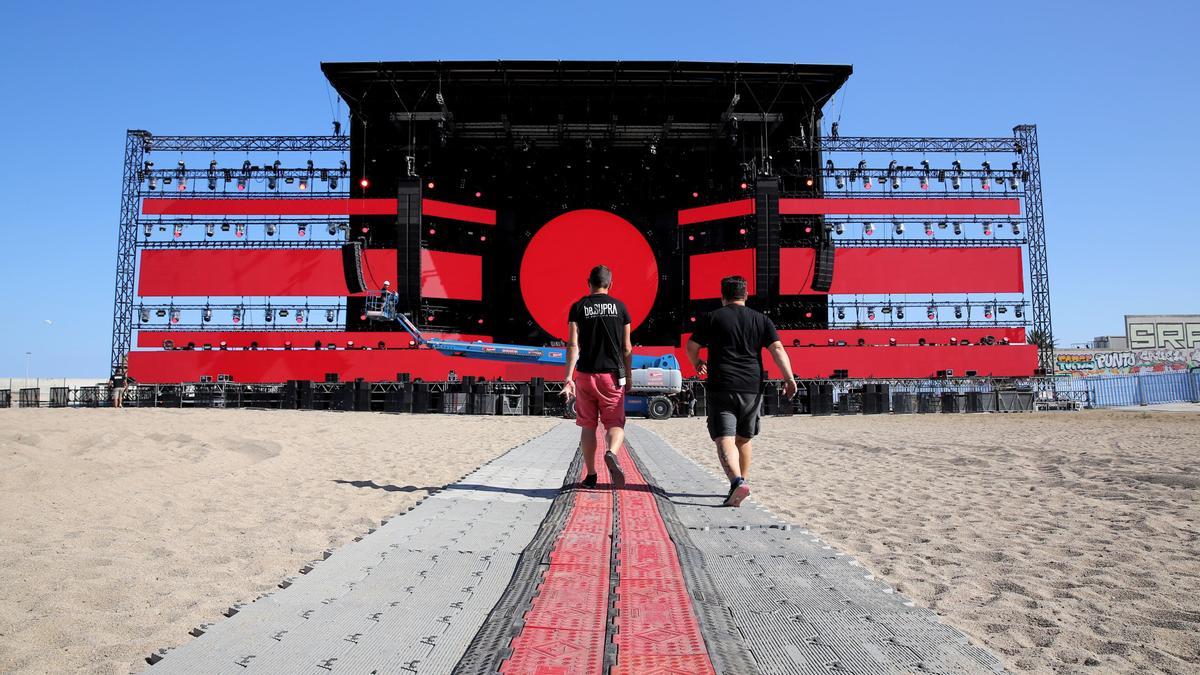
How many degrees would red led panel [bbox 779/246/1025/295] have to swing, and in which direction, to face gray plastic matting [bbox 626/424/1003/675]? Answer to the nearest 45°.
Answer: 0° — it already faces it

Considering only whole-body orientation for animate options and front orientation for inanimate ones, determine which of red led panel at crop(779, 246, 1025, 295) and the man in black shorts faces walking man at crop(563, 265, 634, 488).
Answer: the red led panel

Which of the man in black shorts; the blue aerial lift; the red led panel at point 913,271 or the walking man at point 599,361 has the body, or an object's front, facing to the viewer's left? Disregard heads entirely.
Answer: the blue aerial lift

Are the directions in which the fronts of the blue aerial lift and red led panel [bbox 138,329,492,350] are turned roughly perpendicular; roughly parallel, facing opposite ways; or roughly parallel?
roughly perpendicular

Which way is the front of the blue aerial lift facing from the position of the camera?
facing to the left of the viewer

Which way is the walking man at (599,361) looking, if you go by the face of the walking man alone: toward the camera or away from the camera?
away from the camera

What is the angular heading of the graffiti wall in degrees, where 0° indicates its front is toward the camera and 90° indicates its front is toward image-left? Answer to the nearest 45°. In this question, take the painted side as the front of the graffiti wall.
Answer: approximately 0°

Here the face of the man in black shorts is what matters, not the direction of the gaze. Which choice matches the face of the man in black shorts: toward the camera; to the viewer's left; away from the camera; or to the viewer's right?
away from the camera

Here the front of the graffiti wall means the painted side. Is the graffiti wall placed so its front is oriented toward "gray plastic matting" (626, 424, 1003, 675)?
yes

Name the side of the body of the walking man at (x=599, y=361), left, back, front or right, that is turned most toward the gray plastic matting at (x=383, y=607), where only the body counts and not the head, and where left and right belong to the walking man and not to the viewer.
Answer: back

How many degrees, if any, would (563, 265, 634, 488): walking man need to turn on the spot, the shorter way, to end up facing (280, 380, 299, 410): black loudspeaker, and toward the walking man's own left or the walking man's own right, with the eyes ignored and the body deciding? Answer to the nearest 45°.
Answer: approximately 45° to the walking man's own left

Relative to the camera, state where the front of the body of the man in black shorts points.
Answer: away from the camera

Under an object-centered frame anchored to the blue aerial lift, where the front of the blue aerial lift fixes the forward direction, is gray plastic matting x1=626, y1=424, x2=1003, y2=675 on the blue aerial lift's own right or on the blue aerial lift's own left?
on the blue aerial lift's own left

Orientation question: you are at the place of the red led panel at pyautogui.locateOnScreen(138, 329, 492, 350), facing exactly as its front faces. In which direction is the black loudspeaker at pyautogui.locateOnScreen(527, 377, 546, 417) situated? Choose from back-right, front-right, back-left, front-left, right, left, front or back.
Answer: front-left

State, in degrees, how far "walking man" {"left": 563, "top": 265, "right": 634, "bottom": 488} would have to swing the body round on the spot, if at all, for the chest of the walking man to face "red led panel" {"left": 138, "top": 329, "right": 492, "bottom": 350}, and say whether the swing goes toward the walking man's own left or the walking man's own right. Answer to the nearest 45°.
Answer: approximately 45° to the walking man's own left

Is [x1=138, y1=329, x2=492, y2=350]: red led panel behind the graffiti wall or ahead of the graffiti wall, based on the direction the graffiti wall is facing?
ahead

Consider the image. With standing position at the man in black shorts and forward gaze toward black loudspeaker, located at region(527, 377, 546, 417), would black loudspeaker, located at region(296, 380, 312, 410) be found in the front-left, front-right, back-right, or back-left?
front-left

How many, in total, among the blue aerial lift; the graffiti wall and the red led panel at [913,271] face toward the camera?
2

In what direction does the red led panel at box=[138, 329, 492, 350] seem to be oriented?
toward the camera
